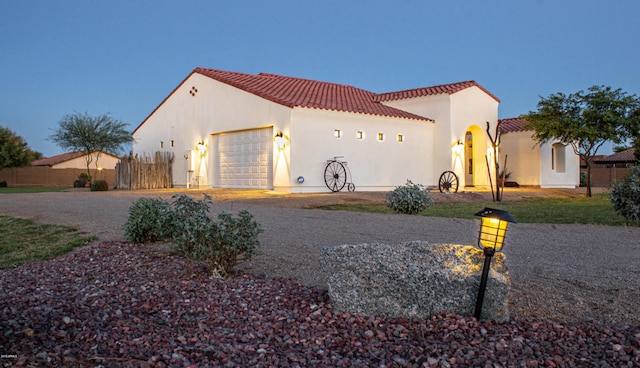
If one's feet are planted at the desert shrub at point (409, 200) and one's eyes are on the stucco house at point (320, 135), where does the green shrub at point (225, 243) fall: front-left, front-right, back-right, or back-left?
back-left

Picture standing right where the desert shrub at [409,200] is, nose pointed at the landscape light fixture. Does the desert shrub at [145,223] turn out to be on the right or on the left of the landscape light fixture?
right

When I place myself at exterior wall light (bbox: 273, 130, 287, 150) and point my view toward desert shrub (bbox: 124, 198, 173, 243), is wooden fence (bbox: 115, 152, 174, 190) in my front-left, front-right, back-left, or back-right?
back-right

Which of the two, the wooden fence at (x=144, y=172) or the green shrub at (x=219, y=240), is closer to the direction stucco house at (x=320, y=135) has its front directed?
the green shrub

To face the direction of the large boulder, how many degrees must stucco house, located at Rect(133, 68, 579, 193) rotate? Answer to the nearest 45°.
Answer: approximately 45° to its right

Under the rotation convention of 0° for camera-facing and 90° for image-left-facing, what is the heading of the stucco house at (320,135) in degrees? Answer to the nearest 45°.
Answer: approximately 315°

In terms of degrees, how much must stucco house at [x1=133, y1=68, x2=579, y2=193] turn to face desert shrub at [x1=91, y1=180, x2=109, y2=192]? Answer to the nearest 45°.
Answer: approximately 135° to its right
